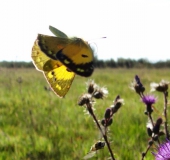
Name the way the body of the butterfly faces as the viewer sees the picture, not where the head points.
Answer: to the viewer's right
